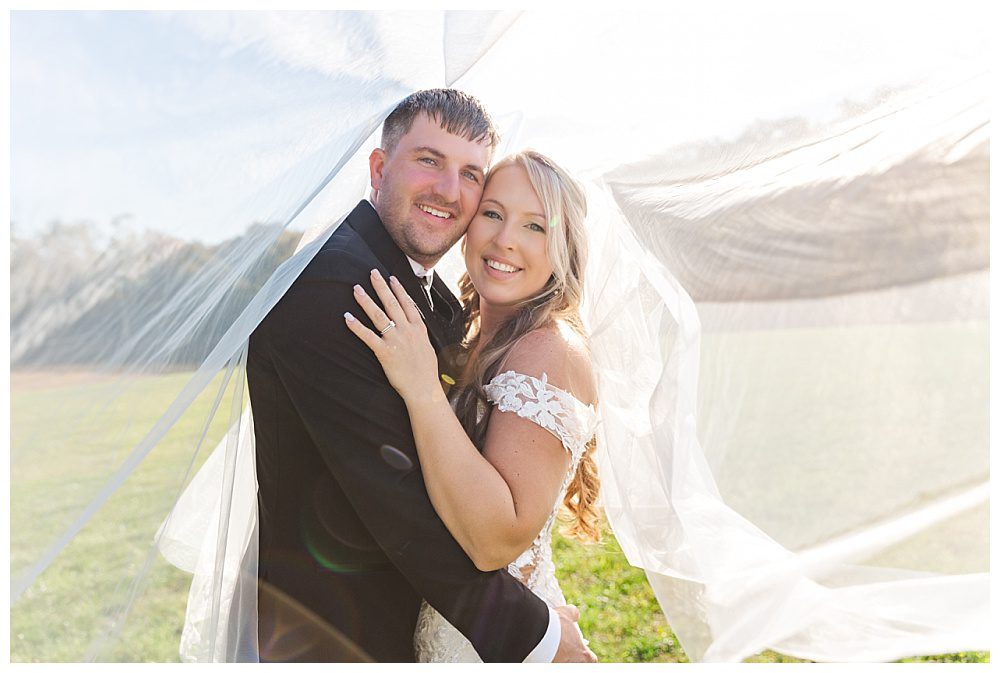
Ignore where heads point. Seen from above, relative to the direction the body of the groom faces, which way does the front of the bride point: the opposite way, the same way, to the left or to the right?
the opposite way

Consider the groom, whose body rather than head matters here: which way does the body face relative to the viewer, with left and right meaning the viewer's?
facing to the right of the viewer

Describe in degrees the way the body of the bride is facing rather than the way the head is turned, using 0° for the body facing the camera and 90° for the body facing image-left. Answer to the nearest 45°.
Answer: approximately 90°
